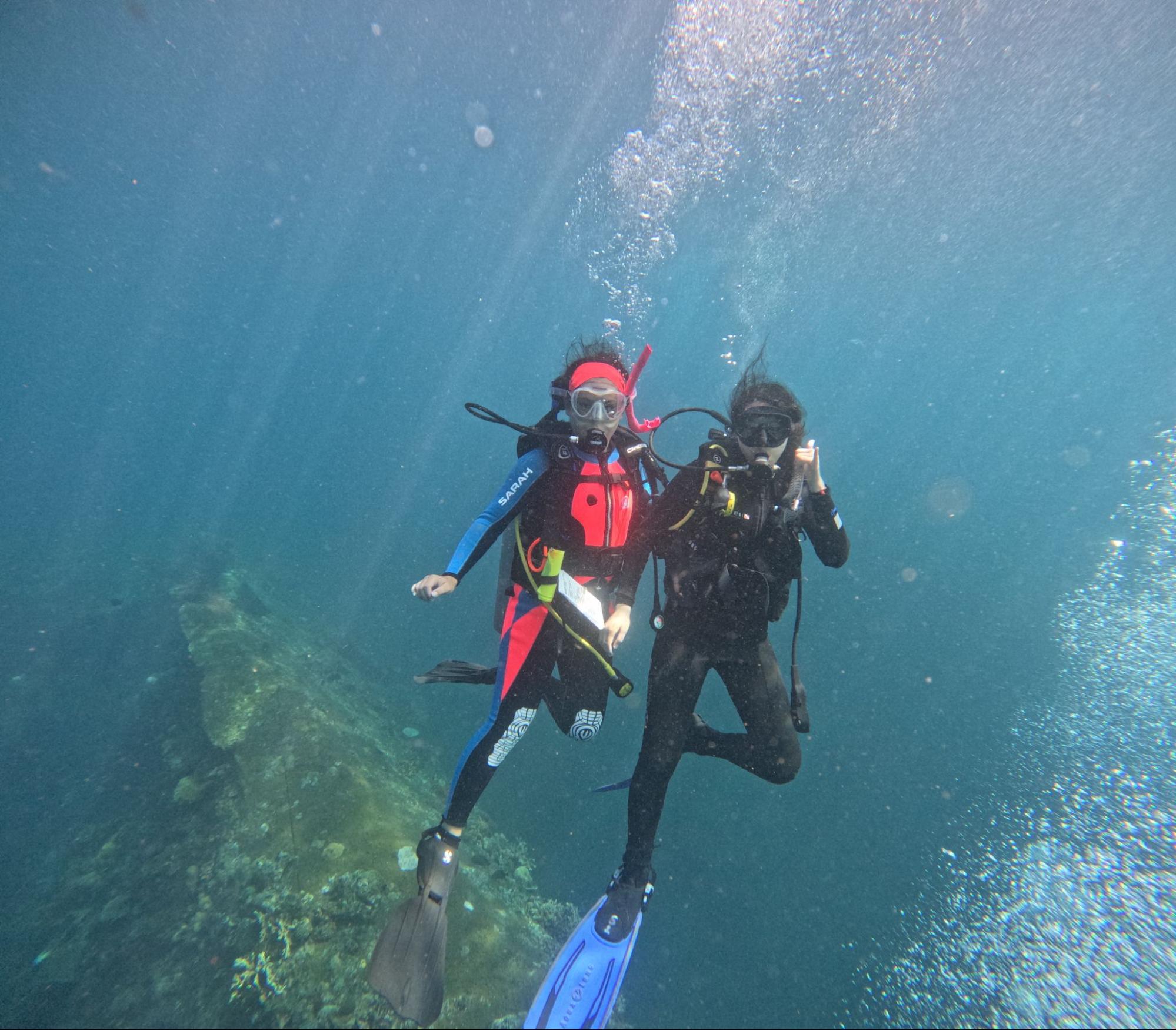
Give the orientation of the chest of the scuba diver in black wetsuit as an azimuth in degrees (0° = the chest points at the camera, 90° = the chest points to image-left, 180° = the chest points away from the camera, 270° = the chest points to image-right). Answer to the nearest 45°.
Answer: approximately 0°

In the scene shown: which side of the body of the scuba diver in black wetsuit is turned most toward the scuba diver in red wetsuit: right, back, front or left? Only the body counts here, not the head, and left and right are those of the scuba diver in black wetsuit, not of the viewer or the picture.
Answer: right
